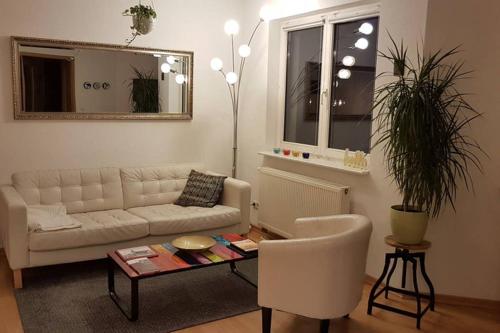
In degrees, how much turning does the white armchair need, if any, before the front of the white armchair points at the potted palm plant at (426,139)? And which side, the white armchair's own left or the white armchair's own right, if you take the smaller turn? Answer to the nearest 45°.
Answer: approximately 90° to the white armchair's own right

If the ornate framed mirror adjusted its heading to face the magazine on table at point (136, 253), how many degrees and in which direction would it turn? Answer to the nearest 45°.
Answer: approximately 45° to its right

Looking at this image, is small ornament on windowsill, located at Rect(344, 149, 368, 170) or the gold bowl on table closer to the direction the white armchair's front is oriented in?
the gold bowl on table

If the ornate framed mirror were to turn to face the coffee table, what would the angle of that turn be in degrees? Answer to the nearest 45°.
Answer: approximately 45° to its right

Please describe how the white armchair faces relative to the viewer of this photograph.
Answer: facing away from the viewer and to the left of the viewer

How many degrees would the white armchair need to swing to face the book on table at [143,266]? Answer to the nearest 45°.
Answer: approximately 45° to its left
